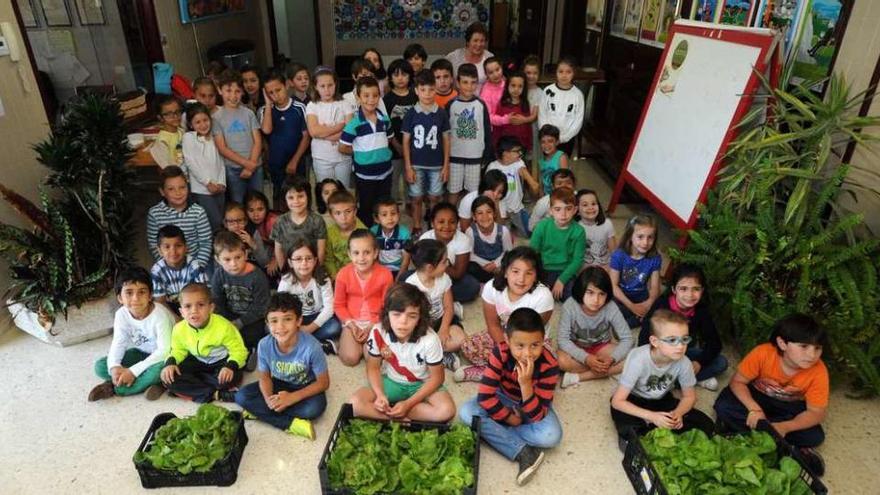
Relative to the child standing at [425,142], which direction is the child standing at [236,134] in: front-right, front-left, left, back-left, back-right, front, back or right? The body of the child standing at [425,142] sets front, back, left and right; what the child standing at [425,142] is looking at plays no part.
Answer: right

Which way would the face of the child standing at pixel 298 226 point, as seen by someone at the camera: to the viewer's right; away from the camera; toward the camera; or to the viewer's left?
toward the camera

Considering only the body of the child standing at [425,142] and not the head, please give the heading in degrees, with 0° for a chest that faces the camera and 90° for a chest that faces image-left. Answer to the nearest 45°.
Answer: approximately 0°

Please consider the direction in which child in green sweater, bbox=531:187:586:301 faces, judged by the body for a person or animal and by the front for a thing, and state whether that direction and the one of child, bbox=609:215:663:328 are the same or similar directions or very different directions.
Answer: same or similar directions

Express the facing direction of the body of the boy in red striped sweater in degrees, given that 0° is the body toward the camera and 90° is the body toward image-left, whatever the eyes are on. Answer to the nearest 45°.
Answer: approximately 0°

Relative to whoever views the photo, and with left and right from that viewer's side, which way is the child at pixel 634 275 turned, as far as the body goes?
facing the viewer

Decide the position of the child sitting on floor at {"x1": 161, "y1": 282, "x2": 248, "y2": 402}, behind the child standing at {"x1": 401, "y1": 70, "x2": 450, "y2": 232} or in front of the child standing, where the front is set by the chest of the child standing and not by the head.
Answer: in front

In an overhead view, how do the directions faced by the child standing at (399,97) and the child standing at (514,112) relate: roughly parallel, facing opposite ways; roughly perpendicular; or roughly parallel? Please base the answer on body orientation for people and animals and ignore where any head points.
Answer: roughly parallel

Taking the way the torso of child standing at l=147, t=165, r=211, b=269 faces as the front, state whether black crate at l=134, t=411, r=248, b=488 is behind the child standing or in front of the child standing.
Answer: in front

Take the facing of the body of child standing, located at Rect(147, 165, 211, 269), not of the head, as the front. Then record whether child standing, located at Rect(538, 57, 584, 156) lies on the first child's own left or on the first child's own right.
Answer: on the first child's own left

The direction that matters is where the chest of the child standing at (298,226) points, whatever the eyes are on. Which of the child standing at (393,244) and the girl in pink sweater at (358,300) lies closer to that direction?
the girl in pink sweater

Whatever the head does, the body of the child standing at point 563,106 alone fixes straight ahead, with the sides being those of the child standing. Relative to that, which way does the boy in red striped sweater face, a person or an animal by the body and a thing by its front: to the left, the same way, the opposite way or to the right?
the same way

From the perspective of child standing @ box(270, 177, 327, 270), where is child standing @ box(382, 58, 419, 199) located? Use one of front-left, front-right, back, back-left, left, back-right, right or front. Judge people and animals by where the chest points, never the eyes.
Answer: back-left

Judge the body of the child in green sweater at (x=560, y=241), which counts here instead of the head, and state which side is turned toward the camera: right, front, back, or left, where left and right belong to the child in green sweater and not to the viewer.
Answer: front

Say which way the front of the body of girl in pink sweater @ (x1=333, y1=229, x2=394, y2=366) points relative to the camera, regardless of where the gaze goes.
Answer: toward the camera

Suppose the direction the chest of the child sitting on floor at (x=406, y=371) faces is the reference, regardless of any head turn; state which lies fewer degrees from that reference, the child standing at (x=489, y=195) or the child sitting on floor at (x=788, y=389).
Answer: the child sitting on floor

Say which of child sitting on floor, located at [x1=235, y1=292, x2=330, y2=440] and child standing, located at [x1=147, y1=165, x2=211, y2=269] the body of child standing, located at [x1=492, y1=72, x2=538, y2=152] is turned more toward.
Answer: the child sitting on floor
